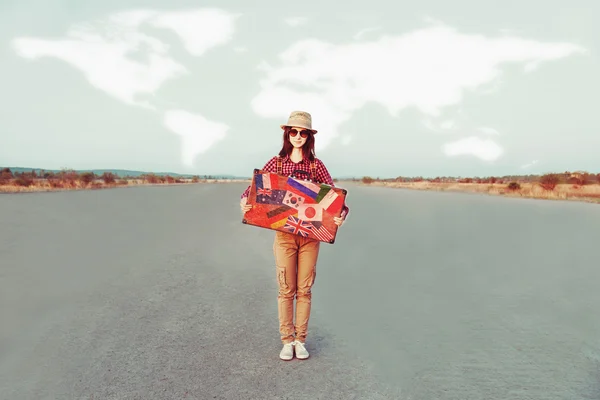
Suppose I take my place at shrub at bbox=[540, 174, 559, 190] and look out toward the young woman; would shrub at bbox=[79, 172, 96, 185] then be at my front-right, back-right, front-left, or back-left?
front-right

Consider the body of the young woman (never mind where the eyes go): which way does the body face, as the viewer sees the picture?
toward the camera

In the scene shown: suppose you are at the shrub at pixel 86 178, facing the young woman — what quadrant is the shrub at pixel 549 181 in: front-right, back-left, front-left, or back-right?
front-left

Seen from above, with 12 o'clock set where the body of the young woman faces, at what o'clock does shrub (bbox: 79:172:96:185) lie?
The shrub is roughly at 5 o'clock from the young woman.

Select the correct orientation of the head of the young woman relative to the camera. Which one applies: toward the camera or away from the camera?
toward the camera

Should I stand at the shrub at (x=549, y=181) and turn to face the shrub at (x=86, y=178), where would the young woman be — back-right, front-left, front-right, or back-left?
front-left

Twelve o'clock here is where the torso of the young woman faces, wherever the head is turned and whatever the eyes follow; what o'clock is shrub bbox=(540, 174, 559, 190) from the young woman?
The shrub is roughly at 7 o'clock from the young woman.
